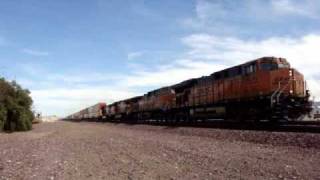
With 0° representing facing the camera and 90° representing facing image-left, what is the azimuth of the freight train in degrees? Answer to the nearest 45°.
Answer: approximately 315°

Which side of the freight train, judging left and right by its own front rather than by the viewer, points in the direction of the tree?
right
